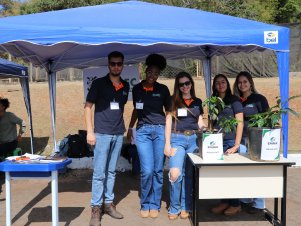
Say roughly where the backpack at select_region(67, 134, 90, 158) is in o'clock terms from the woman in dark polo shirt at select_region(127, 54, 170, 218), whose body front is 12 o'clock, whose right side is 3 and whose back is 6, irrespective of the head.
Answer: The backpack is roughly at 5 o'clock from the woman in dark polo shirt.

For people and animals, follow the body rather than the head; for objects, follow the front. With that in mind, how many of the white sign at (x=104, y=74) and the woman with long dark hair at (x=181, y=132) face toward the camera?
2

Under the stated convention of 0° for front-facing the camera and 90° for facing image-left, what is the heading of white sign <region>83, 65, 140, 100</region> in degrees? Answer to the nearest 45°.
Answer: approximately 0°

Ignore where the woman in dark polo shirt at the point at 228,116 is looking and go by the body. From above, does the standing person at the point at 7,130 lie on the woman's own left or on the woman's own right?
on the woman's own right

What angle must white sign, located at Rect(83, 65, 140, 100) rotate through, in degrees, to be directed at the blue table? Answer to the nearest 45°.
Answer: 0° — it already faces it

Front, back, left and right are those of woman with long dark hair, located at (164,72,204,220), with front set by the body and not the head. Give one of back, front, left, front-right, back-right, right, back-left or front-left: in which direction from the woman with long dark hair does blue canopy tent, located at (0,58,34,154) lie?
back-right

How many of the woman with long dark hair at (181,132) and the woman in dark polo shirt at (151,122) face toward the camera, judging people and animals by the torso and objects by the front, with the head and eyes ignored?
2

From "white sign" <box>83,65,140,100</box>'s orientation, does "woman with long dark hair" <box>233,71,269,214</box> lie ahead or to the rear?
ahead

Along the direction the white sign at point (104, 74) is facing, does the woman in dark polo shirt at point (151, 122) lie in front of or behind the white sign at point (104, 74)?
in front
